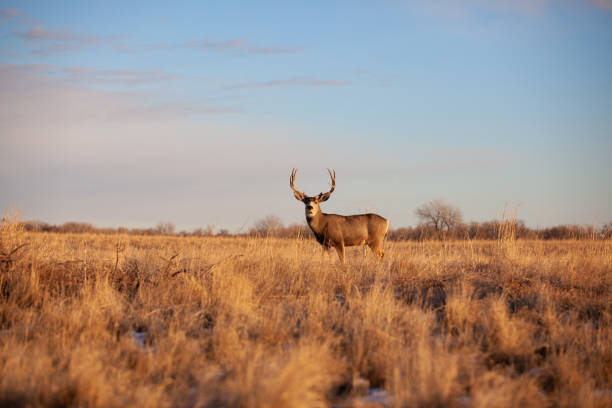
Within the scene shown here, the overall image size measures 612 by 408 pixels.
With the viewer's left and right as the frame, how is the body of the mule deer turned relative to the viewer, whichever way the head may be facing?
facing to the left of the viewer
